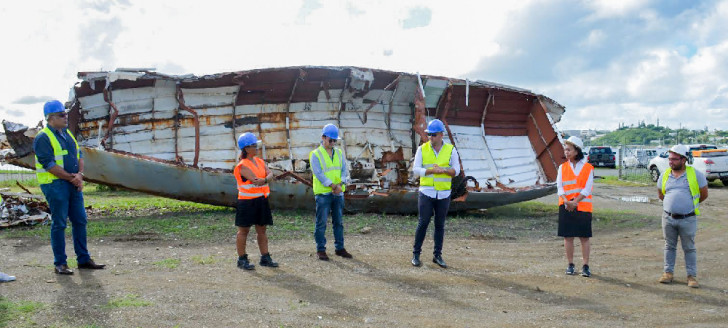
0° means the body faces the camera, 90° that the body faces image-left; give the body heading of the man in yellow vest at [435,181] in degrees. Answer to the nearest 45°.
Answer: approximately 0°

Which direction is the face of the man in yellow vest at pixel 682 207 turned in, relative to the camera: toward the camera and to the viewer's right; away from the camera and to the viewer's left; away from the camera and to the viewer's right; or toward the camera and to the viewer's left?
toward the camera and to the viewer's left

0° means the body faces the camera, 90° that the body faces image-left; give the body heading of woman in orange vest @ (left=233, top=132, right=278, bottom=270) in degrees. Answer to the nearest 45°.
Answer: approximately 315°

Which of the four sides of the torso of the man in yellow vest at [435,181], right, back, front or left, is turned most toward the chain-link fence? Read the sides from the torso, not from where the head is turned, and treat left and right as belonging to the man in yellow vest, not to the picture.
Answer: back

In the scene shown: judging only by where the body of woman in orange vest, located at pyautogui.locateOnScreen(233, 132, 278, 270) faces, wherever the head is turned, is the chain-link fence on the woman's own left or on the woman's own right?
on the woman's own left

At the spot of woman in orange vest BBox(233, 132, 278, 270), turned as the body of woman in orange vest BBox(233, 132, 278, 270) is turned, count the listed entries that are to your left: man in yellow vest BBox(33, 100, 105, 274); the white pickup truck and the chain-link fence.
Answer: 2

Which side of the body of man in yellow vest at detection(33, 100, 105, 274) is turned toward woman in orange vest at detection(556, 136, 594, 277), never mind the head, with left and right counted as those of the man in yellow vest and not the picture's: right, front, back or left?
front

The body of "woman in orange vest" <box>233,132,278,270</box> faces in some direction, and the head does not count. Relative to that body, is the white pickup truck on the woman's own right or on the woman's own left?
on the woman's own left

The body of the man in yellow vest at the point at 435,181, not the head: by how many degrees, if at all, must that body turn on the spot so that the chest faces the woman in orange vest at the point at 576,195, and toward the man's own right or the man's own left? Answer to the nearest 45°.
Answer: approximately 90° to the man's own left

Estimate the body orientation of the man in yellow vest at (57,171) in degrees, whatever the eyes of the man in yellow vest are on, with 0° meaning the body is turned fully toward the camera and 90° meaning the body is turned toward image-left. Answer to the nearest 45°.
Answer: approximately 315°
